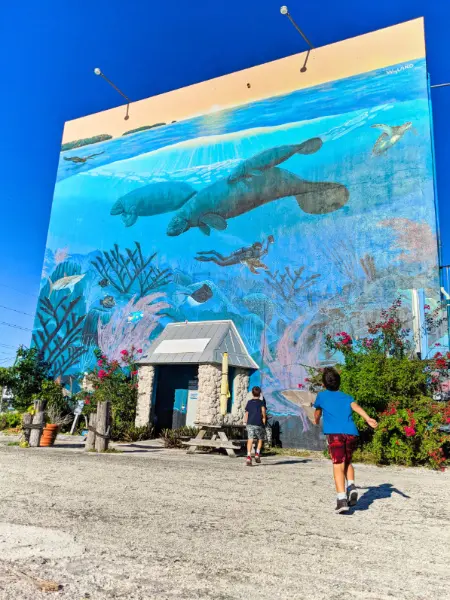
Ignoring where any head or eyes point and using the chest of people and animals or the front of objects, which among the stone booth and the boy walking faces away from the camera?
the boy walking

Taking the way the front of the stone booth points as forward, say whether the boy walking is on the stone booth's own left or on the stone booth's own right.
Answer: on the stone booth's own left

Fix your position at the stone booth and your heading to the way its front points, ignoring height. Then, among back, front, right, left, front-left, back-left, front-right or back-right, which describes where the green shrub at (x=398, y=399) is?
left

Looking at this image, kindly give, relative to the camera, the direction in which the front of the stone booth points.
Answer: facing the viewer and to the left of the viewer

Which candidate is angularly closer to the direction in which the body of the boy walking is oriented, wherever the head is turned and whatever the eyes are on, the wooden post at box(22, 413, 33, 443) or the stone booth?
the stone booth

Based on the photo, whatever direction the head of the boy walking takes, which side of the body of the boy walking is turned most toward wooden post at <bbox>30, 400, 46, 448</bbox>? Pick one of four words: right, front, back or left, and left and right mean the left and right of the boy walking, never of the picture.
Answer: left

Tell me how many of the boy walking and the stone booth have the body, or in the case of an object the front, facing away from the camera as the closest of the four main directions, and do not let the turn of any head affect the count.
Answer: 1

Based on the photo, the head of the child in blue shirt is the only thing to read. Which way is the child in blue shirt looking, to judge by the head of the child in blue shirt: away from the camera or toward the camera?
away from the camera

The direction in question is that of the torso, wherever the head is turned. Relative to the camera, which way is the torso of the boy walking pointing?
away from the camera

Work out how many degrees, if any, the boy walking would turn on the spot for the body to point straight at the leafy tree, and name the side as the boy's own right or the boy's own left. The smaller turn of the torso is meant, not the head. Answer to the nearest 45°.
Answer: approximately 45° to the boy's own left

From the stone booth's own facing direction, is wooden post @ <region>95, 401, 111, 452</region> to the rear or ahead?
ahead

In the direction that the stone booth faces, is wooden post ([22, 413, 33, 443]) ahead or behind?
ahead

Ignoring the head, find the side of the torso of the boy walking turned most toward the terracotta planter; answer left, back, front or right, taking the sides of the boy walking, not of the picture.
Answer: left

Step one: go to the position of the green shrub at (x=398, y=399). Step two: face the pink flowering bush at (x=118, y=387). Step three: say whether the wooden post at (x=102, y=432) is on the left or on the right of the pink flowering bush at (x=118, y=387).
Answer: left
